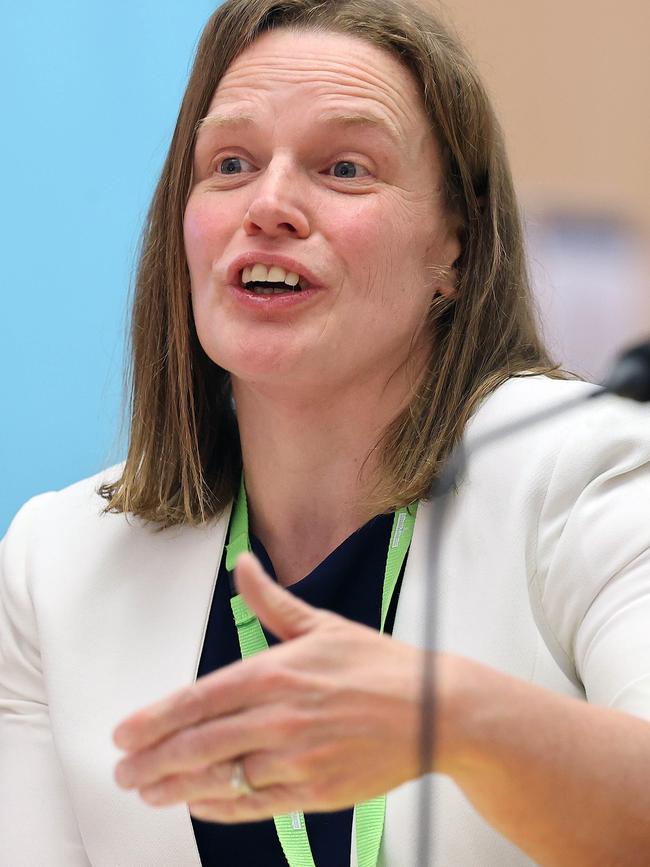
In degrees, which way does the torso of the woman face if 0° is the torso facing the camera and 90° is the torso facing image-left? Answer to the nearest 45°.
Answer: approximately 0°

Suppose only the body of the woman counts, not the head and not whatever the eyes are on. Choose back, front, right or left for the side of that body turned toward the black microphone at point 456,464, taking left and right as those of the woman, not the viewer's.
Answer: front

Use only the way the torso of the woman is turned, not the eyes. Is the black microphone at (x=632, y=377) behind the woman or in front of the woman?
in front

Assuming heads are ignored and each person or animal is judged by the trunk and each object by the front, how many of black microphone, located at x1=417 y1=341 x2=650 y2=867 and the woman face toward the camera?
1
